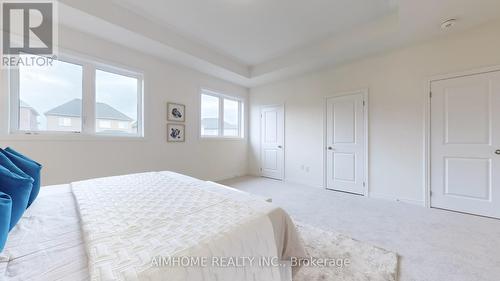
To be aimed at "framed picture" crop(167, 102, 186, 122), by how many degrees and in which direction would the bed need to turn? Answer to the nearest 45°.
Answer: approximately 45° to its left

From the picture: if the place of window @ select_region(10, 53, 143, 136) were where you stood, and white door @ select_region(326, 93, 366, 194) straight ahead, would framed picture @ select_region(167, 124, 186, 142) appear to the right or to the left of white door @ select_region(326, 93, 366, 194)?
left

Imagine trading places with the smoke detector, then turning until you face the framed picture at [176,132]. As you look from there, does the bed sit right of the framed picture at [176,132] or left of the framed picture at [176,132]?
left

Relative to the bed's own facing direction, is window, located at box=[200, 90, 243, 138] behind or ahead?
ahead

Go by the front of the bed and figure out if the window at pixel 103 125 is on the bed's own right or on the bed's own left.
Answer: on the bed's own left

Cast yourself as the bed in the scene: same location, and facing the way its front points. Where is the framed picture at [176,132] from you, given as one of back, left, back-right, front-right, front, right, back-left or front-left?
front-left

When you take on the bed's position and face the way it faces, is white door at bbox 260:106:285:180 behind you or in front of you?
in front

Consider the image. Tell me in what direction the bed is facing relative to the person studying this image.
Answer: facing away from the viewer and to the right of the viewer
